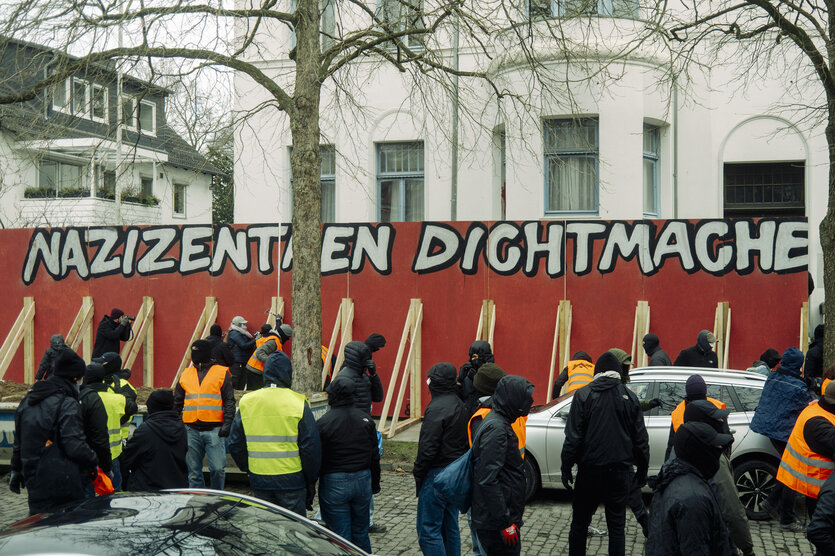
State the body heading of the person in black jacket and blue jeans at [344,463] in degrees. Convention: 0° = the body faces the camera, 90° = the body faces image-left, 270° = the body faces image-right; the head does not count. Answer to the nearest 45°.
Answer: approximately 180°

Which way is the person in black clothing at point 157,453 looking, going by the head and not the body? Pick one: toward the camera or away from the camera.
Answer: away from the camera

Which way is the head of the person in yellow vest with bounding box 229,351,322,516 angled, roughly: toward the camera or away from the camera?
away from the camera

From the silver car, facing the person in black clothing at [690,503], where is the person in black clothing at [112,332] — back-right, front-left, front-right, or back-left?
back-right

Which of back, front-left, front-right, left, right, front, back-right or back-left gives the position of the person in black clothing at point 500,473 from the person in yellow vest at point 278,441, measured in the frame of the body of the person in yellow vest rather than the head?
back-right

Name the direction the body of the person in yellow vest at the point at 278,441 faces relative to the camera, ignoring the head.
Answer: away from the camera

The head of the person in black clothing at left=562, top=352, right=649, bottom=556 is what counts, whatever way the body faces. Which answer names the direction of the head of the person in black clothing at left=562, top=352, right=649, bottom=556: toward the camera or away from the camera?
away from the camera

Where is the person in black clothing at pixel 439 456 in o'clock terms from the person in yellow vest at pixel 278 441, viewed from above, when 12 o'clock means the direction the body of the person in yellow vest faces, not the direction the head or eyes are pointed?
The person in black clothing is roughly at 3 o'clock from the person in yellow vest.

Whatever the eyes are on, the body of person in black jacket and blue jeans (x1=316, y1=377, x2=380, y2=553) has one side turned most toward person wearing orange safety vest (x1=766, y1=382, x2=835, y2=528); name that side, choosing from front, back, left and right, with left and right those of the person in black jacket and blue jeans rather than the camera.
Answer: right

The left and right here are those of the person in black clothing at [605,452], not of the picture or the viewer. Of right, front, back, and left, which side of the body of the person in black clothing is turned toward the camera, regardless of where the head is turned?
back

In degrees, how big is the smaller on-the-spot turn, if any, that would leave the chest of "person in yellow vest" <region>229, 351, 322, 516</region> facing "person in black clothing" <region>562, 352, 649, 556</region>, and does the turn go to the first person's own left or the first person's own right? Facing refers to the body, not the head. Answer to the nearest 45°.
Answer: approximately 90° to the first person's own right
